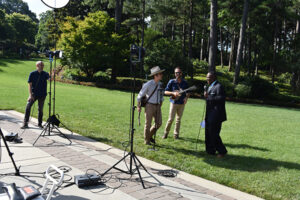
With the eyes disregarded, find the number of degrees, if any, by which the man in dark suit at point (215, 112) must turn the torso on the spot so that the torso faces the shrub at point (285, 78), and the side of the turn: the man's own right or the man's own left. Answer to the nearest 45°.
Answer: approximately 135° to the man's own right

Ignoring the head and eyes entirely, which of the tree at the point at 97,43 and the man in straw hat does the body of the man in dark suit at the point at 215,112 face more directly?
the man in straw hat

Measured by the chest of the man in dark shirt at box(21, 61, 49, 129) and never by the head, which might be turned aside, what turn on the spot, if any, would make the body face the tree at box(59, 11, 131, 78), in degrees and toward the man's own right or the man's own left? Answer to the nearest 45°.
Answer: approximately 180°

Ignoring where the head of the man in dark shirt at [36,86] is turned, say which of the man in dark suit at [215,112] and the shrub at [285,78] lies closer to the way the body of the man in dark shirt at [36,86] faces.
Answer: the man in dark suit

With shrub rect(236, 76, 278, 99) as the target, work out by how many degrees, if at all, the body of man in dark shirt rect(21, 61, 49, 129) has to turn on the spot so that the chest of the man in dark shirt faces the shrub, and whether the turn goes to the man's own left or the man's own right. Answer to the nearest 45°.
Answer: approximately 135° to the man's own left

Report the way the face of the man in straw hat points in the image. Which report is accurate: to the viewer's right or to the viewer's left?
to the viewer's right

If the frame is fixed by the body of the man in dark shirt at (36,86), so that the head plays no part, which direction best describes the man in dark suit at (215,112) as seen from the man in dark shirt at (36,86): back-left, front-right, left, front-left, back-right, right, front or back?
front-left

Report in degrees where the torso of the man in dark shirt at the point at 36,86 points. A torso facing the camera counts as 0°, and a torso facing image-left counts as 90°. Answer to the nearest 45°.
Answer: approximately 0°

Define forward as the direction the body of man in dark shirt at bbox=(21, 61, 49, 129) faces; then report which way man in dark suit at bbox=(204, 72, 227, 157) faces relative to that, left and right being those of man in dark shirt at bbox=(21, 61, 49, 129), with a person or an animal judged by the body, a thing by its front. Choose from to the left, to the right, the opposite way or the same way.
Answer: to the right

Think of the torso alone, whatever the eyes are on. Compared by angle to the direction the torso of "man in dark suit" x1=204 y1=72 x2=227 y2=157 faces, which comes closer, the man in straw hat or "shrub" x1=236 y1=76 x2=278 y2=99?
the man in straw hat

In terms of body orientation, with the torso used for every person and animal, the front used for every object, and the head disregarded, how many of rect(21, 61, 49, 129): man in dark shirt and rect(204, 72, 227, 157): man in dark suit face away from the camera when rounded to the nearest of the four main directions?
0

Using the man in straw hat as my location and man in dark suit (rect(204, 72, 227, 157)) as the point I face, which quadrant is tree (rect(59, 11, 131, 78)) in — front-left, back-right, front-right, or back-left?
back-left

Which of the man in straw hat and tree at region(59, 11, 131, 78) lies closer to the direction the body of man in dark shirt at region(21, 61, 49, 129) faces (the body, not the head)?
the man in straw hat

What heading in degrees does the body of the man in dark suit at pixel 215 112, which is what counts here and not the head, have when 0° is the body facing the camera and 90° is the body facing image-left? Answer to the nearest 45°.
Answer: approximately 45°

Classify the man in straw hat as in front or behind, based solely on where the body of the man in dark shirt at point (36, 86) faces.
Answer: in front
